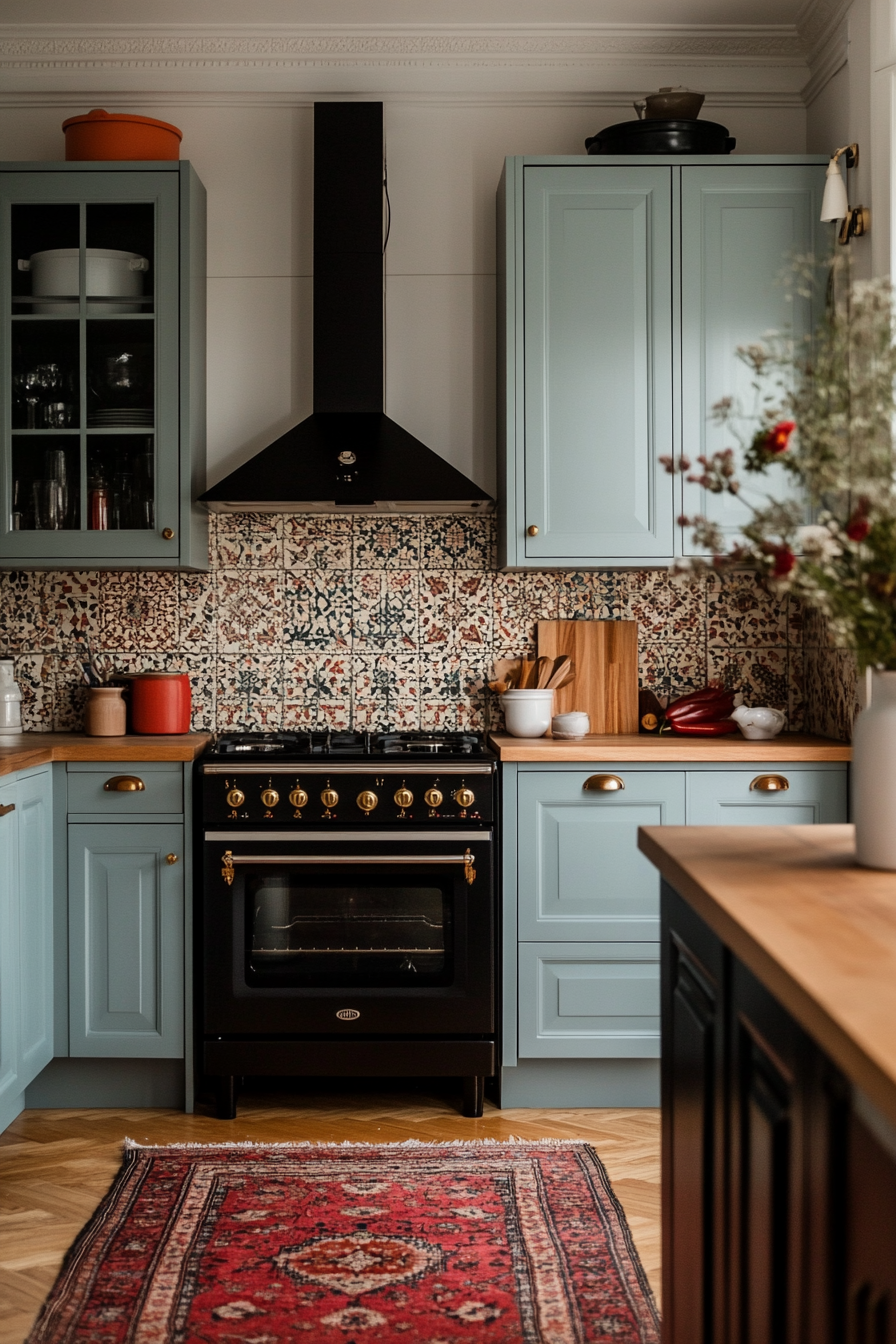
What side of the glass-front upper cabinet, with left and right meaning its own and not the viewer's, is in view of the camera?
front

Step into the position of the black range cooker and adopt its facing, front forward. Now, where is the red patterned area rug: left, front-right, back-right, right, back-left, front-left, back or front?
front

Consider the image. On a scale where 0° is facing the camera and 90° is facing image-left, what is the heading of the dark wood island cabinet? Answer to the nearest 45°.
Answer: approximately 90°

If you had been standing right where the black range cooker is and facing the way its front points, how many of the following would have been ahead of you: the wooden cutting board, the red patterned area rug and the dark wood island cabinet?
2

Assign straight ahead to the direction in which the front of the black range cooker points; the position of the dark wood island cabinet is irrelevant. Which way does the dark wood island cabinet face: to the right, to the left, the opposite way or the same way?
to the right

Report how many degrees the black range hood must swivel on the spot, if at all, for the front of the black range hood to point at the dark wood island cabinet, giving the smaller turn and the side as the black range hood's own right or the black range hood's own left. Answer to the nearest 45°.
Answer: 0° — it already faces it

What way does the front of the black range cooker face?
toward the camera

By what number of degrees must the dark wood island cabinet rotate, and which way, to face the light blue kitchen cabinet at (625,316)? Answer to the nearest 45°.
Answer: approximately 90° to its right

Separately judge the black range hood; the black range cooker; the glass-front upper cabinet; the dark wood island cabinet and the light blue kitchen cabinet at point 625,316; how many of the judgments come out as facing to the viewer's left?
1

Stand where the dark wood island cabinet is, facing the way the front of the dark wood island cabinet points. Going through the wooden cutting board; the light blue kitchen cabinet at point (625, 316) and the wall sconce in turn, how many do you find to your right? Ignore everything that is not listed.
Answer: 3

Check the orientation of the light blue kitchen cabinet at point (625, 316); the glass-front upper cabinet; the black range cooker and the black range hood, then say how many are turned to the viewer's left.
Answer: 0

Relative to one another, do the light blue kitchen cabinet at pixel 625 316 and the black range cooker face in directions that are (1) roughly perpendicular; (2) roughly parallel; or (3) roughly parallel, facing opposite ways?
roughly parallel

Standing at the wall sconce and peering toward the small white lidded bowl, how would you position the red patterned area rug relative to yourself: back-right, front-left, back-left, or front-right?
front-left

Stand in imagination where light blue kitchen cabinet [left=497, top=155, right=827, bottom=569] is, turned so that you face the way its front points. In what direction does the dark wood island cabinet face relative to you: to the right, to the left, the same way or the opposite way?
to the right
